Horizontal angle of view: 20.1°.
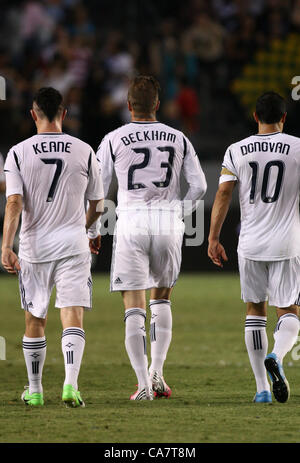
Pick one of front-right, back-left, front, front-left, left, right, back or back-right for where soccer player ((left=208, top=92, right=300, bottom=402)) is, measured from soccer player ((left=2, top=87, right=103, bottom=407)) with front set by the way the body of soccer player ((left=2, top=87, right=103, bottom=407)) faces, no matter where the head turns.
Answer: right

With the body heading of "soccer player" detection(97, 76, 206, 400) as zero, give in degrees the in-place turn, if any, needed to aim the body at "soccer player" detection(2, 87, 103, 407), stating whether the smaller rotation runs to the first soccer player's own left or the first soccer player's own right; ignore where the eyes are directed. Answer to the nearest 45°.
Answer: approximately 135° to the first soccer player's own left

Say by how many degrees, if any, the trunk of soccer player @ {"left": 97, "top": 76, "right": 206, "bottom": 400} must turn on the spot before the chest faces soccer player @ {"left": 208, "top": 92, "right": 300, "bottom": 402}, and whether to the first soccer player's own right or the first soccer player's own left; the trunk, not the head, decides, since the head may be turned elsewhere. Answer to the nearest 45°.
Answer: approximately 90° to the first soccer player's own right

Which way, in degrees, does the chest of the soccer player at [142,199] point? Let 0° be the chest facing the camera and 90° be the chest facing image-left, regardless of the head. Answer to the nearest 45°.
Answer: approximately 180°

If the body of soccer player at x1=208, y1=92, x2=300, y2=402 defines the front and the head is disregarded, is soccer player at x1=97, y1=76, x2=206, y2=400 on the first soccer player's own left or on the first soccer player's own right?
on the first soccer player's own left

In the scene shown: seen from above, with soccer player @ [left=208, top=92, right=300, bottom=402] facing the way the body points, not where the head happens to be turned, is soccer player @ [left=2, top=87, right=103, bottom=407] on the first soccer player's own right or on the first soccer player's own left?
on the first soccer player's own left

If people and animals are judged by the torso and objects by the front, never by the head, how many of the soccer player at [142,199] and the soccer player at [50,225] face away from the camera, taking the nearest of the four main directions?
2

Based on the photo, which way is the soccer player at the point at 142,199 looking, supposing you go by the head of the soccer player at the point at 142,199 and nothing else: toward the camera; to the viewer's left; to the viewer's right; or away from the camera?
away from the camera

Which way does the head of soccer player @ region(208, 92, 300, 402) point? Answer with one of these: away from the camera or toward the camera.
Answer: away from the camera

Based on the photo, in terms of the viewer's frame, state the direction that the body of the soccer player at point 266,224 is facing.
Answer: away from the camera

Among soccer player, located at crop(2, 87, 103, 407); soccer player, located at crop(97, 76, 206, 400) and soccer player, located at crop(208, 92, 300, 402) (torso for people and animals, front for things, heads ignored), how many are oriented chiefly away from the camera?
3

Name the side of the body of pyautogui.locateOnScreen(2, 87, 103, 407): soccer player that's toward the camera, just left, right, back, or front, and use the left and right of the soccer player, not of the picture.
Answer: back
